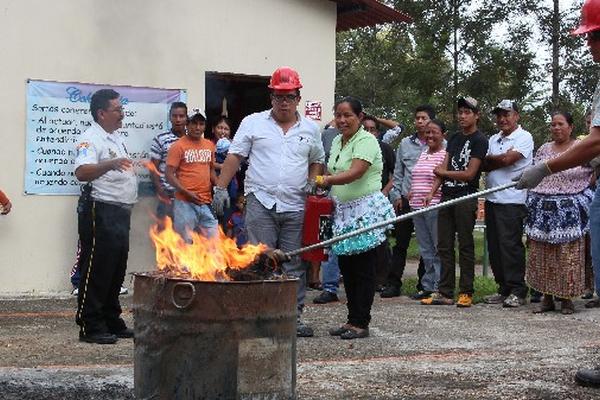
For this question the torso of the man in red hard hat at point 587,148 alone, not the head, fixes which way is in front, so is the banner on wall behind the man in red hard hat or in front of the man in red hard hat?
in front

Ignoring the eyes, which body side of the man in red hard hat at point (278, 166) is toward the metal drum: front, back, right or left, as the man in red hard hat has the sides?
front

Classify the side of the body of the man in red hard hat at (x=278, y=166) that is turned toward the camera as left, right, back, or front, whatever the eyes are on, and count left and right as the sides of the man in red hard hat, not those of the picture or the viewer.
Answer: front

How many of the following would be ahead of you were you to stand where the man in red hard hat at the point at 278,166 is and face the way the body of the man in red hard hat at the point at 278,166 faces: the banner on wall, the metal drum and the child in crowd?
1

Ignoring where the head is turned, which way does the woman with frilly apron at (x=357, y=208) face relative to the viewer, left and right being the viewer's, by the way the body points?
facing the viewer and to the left of the viewer

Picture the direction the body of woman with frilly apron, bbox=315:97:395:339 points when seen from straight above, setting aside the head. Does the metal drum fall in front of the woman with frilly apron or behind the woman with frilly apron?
in front

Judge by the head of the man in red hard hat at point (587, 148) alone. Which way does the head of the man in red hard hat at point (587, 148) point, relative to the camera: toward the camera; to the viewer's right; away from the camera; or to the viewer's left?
to the viewer's left

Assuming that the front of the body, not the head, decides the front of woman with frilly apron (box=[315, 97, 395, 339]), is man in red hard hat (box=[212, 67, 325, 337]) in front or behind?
in front

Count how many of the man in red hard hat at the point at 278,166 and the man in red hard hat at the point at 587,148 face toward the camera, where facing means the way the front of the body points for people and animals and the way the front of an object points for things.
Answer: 1

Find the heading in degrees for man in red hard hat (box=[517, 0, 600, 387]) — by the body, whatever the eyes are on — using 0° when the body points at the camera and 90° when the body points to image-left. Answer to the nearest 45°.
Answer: approximately 90°

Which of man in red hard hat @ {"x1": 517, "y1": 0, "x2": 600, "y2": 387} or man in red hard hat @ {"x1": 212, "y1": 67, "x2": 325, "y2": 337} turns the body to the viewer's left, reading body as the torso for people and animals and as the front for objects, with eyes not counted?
man in red hard hat @ {"x1": 517, "y1": 0, "x2": 600, "y2": 387}
